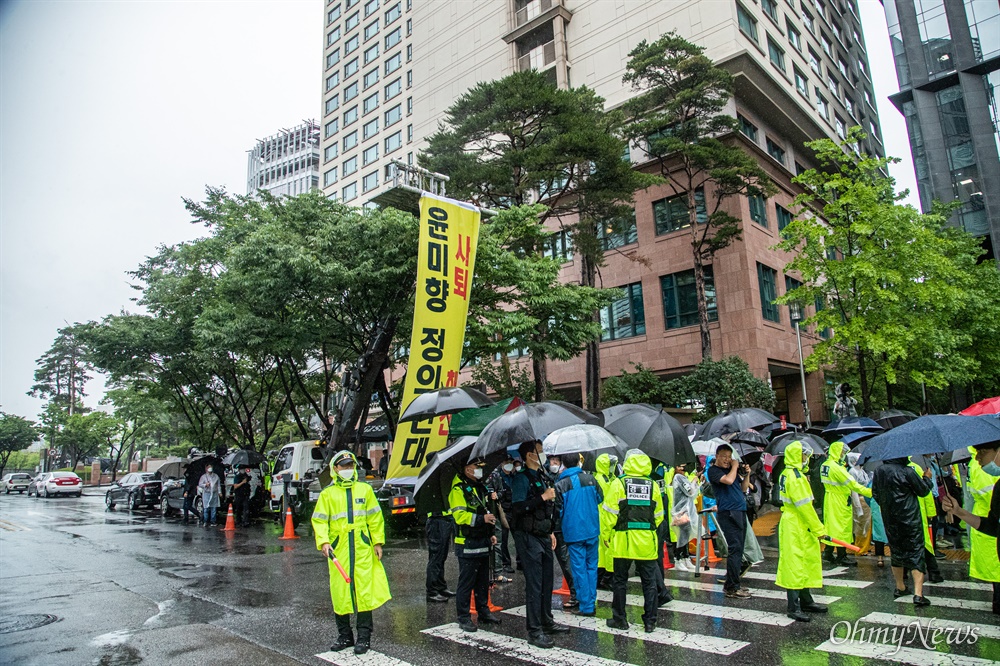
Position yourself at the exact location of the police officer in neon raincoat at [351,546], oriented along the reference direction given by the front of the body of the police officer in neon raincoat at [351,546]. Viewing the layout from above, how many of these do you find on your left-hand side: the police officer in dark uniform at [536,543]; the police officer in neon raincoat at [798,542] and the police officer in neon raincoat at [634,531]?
3

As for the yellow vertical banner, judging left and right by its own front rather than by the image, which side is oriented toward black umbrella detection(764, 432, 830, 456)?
left

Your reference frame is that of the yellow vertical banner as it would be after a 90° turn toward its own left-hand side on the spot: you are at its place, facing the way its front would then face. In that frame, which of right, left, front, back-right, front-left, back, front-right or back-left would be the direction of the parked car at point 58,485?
back-left

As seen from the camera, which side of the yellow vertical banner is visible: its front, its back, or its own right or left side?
front

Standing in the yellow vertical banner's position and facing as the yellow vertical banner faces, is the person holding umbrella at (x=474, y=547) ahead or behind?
ahead

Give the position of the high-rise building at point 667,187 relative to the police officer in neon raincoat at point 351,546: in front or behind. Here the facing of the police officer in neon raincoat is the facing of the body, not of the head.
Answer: behind

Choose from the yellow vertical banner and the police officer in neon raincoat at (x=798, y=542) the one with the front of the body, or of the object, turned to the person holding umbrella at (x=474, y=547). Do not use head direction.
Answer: the yellow vertical banner

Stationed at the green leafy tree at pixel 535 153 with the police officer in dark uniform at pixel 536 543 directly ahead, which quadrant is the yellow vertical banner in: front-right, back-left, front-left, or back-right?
front-right

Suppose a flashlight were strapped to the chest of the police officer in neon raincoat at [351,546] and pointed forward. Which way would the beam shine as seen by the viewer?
toward the camera

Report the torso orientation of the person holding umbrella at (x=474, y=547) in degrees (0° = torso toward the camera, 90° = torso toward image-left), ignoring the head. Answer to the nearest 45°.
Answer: approximately 315°

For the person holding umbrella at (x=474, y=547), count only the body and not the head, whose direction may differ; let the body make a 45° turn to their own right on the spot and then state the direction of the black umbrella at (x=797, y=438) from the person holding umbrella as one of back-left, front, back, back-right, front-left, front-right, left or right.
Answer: back-left

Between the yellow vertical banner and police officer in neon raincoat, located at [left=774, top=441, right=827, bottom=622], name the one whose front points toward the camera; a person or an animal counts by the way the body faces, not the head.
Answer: the yellow vertical banner

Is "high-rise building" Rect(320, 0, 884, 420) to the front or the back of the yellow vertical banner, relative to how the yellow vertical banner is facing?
to the back

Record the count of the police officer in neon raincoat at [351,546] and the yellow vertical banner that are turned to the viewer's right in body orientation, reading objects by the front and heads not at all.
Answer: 0

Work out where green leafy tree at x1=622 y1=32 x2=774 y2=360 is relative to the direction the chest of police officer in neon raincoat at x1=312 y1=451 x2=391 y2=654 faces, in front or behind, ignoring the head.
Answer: behind

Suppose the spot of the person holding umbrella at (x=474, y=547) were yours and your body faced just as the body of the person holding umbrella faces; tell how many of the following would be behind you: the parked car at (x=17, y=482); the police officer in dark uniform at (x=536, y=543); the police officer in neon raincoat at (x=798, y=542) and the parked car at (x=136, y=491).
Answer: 2
